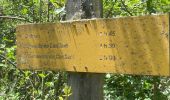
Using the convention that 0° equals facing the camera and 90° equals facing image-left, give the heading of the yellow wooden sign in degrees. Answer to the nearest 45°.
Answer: approximately 45°
